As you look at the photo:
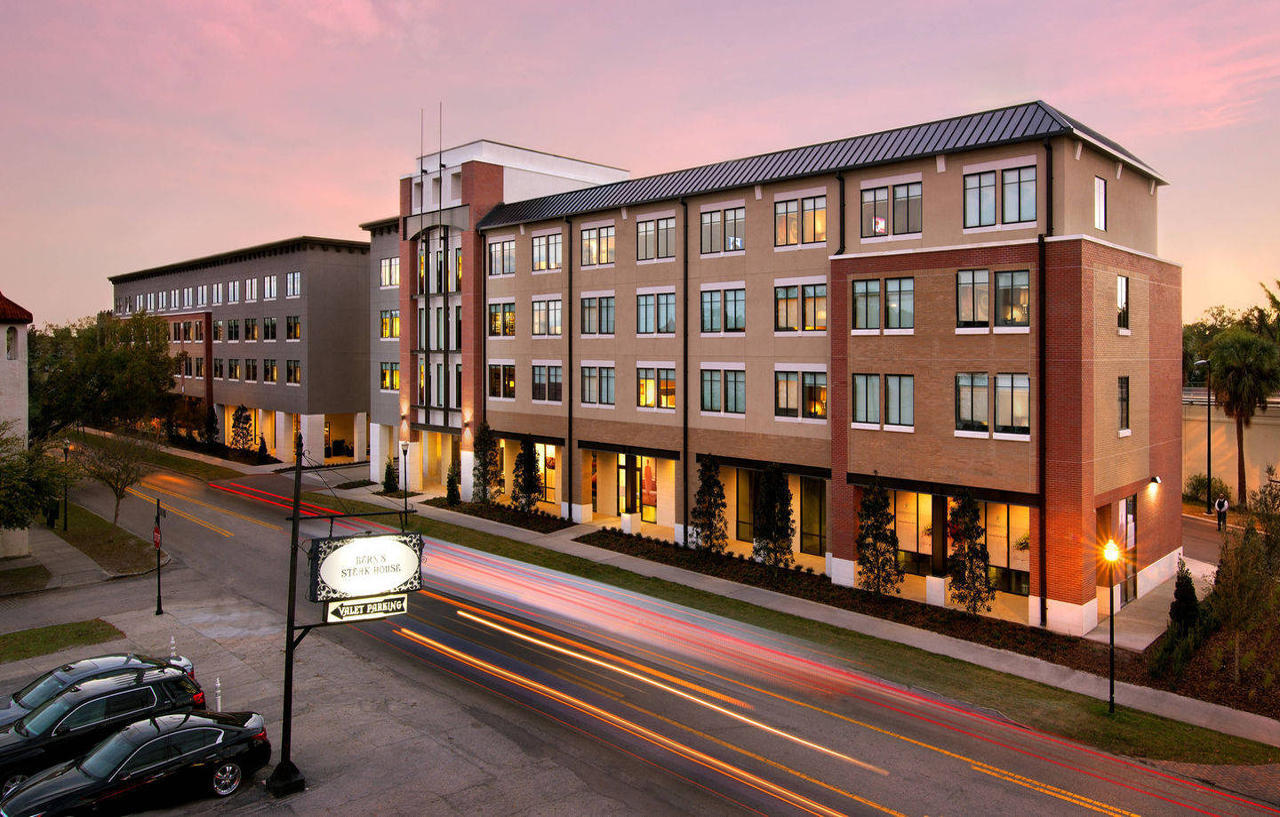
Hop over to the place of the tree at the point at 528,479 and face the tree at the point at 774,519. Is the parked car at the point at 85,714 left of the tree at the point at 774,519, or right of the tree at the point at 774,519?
right

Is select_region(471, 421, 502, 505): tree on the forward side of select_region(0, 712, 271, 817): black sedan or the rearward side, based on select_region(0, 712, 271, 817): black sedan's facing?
on the rearward side

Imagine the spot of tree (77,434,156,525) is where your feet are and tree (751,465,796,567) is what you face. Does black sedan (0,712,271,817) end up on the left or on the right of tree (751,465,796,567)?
right

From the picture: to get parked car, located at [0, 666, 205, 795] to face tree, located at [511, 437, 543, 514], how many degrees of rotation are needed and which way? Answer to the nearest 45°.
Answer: approximately 180°

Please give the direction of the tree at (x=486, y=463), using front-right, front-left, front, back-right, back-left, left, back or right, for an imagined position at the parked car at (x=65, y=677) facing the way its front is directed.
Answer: back

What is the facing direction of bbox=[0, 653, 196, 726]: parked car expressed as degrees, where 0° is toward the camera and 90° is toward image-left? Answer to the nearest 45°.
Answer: approximately 45°

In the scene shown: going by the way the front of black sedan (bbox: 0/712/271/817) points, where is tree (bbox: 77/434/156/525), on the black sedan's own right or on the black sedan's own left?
on the black sedan's own right

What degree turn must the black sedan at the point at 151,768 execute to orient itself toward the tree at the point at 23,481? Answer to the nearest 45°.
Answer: approximately 135° to its right

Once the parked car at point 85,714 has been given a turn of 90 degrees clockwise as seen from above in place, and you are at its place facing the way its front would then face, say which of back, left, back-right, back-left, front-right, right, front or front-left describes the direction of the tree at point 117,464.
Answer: front-right

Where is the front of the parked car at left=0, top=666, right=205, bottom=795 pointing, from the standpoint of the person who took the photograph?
facing the viewer and to the left of the viewer

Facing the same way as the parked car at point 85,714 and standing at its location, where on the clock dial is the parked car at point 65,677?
the parked car at point 65,677 is roughly at 4 o'clock from the parked car at point 85,714.

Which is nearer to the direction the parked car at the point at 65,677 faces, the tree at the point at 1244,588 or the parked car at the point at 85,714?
the parked car

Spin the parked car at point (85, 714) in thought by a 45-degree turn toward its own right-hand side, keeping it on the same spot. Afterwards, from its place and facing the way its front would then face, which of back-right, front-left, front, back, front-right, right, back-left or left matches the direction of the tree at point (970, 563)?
back

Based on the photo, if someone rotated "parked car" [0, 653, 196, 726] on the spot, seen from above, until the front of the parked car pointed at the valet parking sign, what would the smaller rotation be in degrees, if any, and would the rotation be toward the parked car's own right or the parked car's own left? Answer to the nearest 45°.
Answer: approximately 90° to the parked car's own left

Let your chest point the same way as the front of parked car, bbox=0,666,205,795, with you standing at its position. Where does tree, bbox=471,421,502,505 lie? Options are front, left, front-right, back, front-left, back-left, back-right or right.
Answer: back

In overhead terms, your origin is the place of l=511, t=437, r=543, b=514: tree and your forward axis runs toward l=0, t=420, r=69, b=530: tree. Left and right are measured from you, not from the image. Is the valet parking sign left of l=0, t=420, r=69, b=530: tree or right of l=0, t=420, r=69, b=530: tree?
left

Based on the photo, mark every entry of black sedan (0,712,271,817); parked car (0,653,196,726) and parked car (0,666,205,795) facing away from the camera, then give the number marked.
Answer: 0

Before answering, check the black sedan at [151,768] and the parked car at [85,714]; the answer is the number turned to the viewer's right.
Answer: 0
